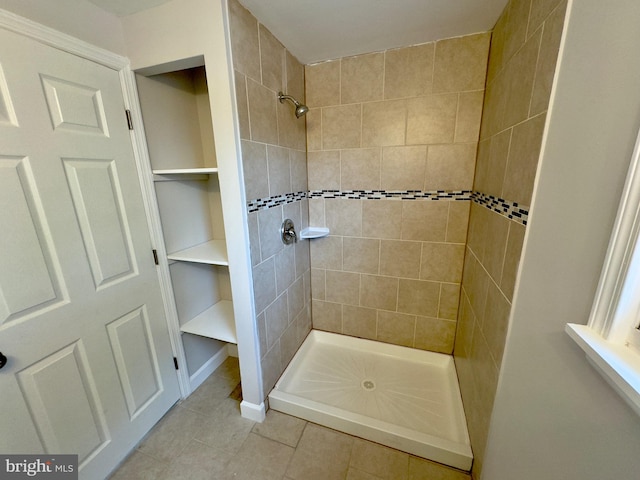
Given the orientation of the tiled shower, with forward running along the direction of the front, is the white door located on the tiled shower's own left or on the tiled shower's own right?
on the tiled shower's own right

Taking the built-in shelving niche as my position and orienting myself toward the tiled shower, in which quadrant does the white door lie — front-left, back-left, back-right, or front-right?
back-right

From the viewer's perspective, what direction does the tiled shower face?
toward the camera

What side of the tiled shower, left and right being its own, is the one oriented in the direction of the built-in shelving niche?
right

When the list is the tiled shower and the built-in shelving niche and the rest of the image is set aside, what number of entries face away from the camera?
0

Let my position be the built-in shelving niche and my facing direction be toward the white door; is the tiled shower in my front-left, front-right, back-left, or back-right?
back-left

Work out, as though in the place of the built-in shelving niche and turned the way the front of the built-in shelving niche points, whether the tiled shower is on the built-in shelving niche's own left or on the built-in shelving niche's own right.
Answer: on the built-in shelving niche's own left
